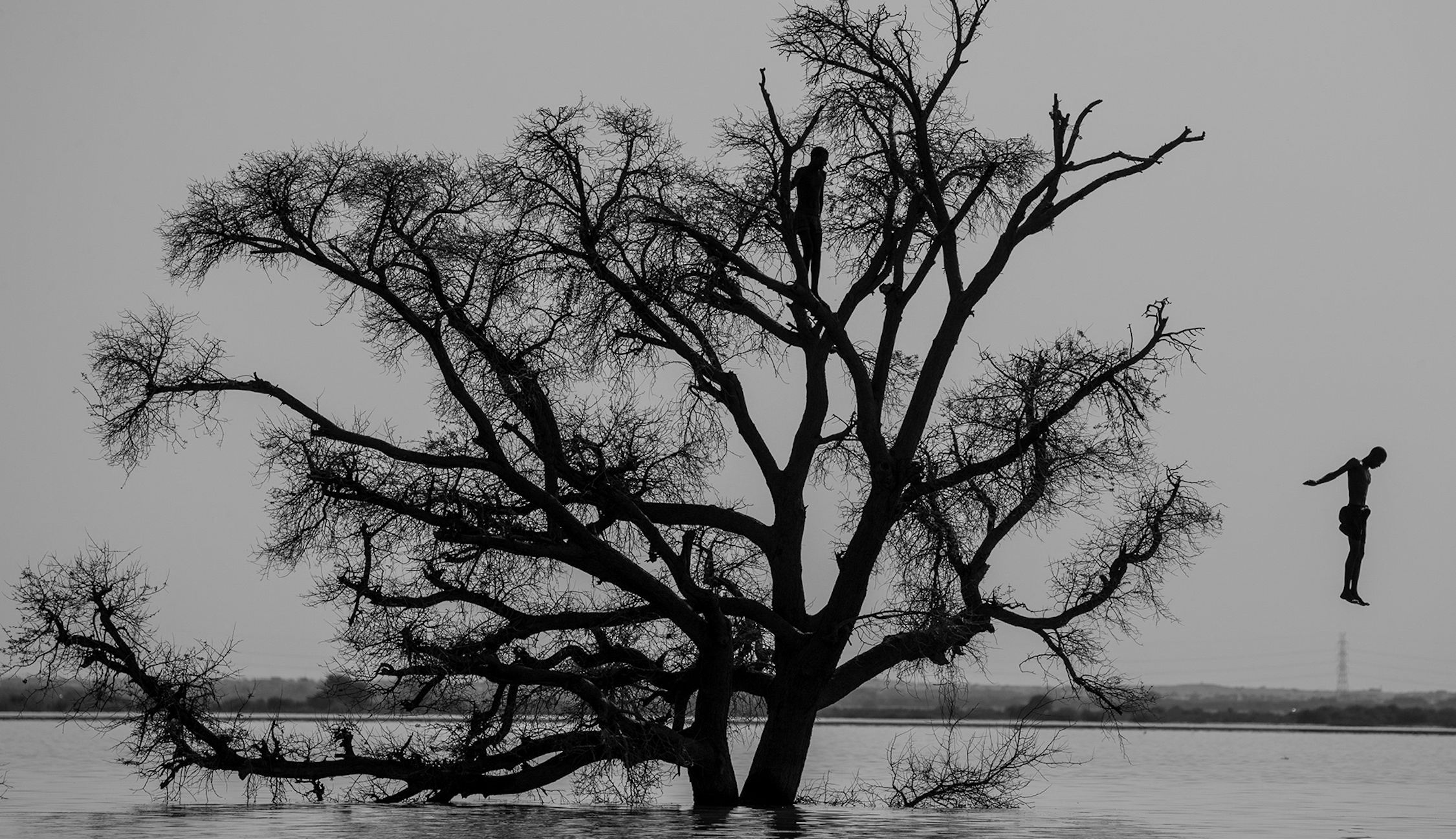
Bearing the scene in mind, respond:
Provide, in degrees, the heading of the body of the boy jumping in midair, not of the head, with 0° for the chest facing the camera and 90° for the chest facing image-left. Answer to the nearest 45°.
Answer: approximately 270°

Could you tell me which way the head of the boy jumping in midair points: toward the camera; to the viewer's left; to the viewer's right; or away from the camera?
to the viewer's right

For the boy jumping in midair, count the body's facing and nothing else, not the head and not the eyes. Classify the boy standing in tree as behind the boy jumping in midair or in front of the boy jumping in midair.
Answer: behind
